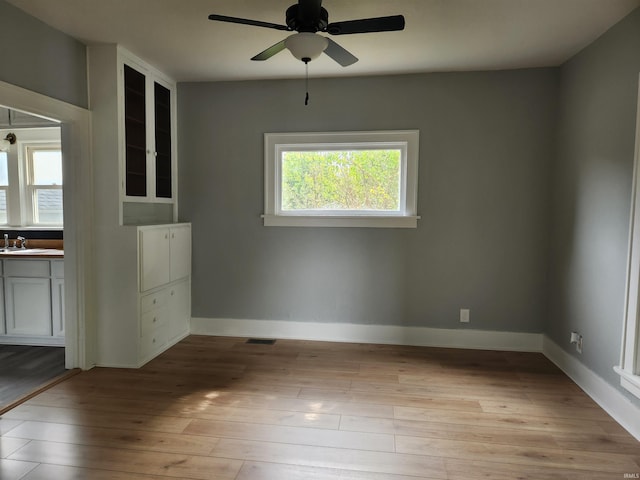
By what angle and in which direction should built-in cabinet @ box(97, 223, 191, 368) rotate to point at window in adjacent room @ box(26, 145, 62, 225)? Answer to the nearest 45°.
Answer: approximately 180°

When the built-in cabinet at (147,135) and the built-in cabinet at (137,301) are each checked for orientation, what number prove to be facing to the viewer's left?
0

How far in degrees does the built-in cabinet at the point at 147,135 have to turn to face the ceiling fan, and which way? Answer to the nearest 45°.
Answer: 0° — it already faces it

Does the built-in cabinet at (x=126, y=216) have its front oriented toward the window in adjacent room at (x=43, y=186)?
no

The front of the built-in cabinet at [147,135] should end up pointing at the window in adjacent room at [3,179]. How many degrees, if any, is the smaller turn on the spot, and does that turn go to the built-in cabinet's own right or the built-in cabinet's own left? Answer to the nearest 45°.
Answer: approximately 180°

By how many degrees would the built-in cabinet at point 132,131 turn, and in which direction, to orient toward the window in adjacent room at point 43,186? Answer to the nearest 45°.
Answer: approximately 180°

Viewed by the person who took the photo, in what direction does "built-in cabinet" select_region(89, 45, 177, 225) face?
facing the viewer and to the right of the viewer

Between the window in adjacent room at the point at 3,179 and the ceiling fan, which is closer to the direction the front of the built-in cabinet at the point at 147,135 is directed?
the ceiling fan

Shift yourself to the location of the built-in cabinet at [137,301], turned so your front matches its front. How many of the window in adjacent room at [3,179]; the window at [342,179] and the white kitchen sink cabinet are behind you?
2

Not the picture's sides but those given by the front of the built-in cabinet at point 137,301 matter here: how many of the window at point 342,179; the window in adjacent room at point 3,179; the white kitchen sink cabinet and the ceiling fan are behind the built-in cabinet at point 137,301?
2

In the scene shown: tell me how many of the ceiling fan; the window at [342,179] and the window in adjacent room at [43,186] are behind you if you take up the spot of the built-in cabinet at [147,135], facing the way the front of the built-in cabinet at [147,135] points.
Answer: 1

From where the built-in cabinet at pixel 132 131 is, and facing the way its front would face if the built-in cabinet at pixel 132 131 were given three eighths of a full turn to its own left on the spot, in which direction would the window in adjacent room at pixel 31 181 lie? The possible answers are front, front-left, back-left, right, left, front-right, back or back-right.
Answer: front-left

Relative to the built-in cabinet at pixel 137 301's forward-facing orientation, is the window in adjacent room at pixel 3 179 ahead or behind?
behind
